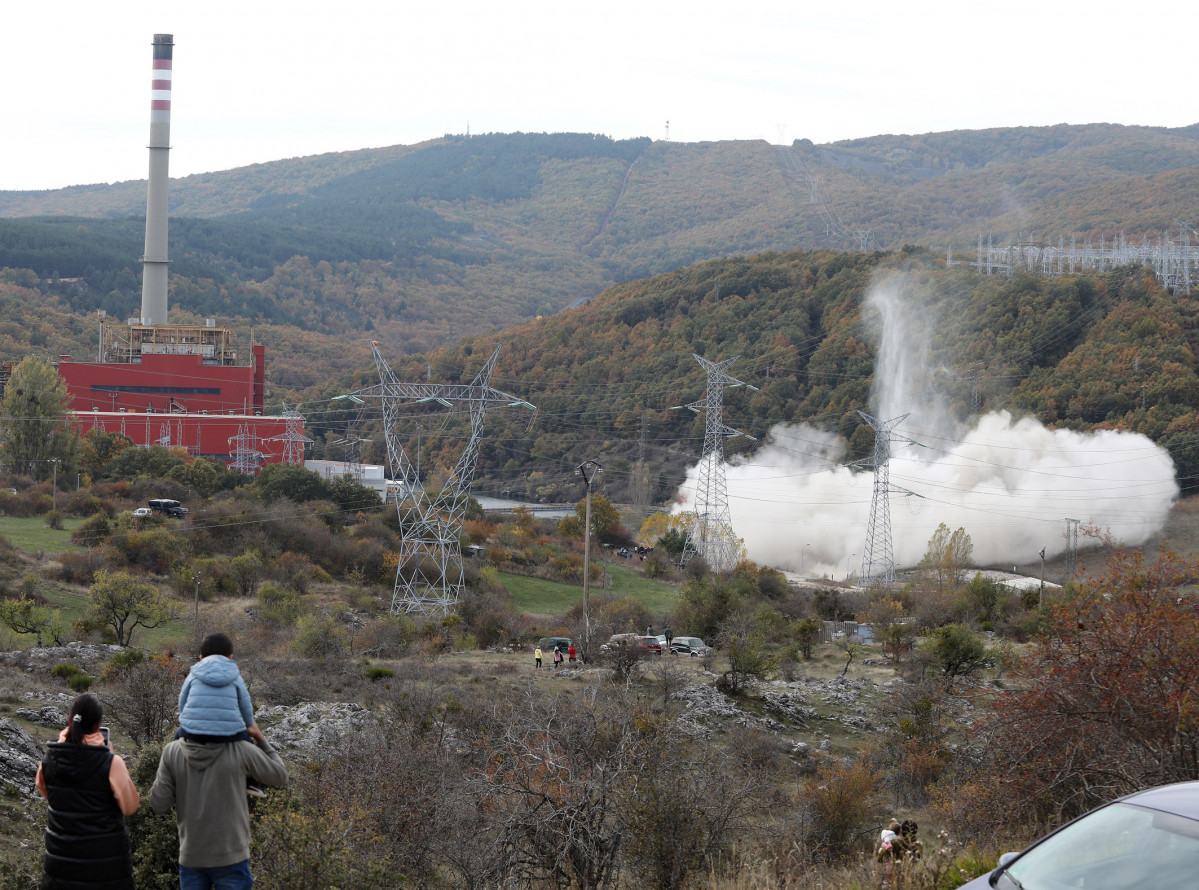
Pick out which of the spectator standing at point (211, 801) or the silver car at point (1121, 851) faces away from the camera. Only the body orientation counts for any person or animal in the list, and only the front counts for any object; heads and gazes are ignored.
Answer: the spectator standing

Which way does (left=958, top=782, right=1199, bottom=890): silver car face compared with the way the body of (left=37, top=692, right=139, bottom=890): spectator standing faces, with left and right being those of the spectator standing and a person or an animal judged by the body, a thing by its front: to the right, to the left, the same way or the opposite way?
to the left

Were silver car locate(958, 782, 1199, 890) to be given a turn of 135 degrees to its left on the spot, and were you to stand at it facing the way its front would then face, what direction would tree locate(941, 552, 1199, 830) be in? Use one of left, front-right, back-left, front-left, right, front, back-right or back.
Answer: left

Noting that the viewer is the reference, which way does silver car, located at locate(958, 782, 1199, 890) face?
facing the viewer and to the left of the viewer

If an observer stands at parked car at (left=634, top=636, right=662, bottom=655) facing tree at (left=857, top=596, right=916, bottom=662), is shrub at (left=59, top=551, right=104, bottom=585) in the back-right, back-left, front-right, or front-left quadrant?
back-left

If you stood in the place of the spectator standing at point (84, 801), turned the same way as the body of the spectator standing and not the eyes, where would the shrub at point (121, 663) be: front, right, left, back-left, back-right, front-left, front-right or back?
front

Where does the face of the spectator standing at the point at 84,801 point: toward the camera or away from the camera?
away from the camera

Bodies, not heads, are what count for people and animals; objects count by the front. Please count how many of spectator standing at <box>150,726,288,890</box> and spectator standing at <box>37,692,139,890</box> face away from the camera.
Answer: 2

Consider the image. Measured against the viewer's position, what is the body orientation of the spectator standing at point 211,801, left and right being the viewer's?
facing away from the viewer

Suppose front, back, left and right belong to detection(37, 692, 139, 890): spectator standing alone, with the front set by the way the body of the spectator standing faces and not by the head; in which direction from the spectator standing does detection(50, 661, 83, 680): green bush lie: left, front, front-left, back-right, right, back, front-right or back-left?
front

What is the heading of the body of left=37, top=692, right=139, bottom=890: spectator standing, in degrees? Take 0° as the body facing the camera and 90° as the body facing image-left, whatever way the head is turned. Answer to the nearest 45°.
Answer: approximately 180°
